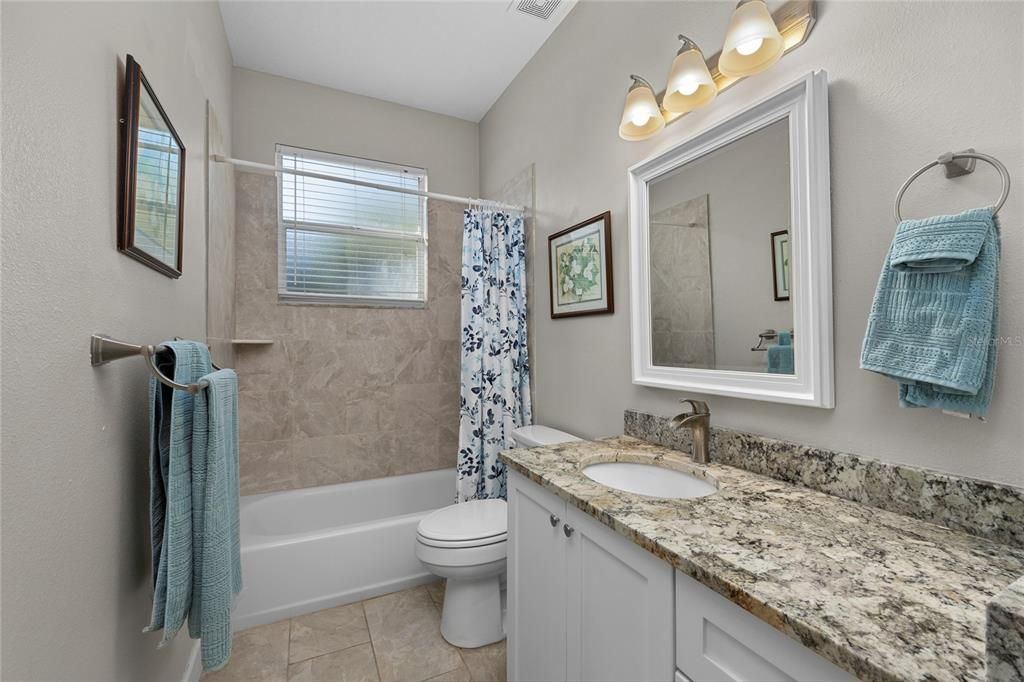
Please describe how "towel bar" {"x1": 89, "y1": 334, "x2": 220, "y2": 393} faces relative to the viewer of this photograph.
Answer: facing to the right of the viewer

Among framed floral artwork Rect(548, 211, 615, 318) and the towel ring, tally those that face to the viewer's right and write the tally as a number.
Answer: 0

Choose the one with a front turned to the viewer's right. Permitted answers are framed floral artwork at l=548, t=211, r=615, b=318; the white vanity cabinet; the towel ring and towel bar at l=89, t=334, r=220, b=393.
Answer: the towel bar

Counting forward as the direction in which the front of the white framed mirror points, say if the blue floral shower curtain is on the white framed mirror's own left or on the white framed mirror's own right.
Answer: on the white framed mirror's own right

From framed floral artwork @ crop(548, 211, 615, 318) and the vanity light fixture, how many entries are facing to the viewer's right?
0

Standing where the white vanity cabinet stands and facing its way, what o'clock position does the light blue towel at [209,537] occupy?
The light blue towel is roughly at 1 o'clock from the white vanity cabinet.

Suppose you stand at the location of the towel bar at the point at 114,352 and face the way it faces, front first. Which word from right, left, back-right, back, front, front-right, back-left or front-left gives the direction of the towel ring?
front-right

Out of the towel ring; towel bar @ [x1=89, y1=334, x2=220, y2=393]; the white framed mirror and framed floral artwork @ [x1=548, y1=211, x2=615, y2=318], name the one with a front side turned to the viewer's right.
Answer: the towel bar

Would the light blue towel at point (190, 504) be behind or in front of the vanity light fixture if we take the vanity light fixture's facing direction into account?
in front
